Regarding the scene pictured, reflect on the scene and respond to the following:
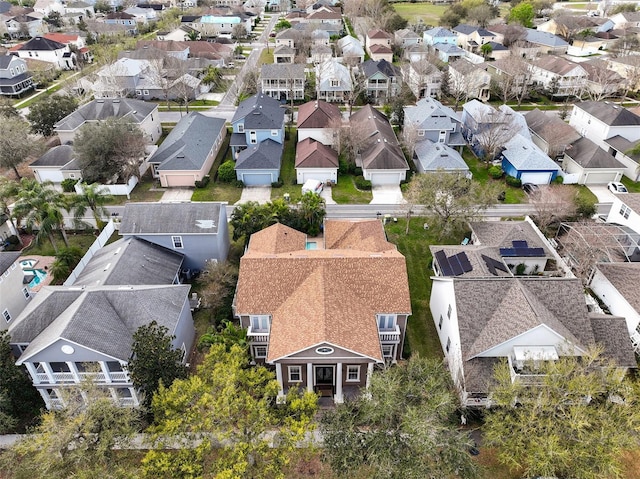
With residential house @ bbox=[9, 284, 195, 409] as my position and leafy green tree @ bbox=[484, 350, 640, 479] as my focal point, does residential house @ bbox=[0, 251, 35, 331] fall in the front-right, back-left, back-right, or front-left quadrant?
back-left

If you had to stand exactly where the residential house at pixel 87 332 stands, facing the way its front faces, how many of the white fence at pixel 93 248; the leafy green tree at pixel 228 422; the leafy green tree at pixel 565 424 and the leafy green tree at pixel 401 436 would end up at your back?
1

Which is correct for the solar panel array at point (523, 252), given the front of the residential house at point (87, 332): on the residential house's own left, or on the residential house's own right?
on the residential house's own left

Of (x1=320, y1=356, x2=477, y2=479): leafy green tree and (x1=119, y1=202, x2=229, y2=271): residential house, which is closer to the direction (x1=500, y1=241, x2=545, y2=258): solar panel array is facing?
the leafy green tree

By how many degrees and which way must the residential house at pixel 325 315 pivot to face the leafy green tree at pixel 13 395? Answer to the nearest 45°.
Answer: approximately 90° to its right

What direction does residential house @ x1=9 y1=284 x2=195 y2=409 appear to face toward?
toward the camera

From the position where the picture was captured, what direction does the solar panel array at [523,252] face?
facing the viewer

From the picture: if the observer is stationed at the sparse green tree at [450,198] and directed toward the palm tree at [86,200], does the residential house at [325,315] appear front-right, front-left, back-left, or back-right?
front-left

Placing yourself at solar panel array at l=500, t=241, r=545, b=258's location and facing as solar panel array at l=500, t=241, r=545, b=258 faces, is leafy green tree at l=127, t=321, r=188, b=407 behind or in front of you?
in front

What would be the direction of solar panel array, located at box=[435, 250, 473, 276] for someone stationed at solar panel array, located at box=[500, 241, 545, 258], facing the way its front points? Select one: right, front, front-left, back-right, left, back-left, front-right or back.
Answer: front-right

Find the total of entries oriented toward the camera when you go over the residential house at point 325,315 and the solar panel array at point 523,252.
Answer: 2

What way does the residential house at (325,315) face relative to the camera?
toward the camera

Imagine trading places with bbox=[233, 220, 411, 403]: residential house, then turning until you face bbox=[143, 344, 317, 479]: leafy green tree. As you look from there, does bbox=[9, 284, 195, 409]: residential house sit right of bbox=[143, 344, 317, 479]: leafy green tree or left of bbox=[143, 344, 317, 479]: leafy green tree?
right

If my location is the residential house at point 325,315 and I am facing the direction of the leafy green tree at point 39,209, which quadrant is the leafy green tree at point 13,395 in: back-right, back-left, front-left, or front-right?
front-left

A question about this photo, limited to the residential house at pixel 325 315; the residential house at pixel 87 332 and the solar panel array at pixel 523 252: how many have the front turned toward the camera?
3

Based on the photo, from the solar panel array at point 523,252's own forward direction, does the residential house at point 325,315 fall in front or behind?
in front

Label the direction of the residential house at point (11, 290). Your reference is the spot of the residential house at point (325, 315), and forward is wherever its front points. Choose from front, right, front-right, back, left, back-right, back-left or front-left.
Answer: right

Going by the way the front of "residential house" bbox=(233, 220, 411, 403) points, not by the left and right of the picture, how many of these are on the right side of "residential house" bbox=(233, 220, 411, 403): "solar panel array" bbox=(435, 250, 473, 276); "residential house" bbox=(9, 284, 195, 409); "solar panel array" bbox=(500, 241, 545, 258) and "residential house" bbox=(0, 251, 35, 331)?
2

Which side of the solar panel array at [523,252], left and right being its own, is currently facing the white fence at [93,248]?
right
